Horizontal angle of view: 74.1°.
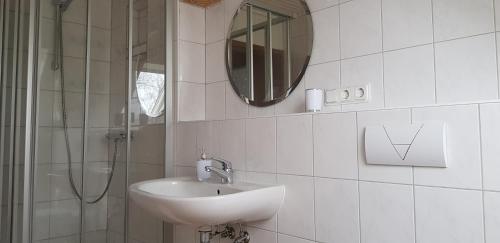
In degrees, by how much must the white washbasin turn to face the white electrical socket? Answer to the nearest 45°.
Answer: approximately 135° to its left

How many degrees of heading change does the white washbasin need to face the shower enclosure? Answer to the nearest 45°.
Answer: approximately 90° to its right

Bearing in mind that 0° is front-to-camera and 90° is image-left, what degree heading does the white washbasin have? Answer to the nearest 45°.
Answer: approximately 45°

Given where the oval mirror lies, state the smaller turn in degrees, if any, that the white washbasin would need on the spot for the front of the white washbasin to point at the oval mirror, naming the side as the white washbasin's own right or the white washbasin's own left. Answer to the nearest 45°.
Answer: approximately 180°

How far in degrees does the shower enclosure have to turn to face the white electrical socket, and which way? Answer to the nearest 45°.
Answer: approximately 45° to its left

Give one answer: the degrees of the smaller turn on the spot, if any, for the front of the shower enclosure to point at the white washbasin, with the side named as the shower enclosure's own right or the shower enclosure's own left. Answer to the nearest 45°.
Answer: approximately 45° to the shower enclosure's own left
